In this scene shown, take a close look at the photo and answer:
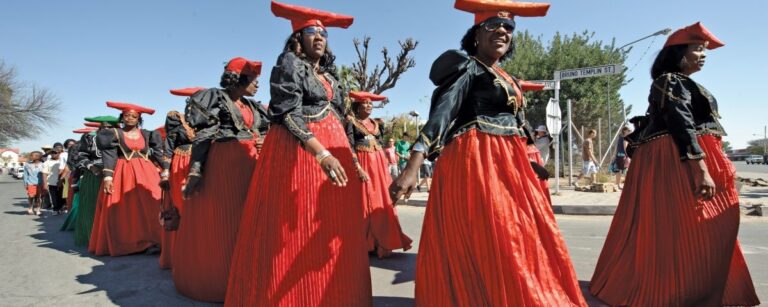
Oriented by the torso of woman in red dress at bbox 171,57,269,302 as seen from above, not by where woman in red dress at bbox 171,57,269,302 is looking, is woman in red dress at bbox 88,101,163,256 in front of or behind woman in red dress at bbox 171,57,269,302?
behind

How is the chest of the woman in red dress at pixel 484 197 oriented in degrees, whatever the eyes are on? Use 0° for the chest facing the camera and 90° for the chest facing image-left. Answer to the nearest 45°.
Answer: approximately 315°

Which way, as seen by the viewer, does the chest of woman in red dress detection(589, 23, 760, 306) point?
to the viewer's right

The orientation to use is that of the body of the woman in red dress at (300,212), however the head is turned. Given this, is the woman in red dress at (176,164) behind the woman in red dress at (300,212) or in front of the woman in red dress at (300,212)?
behind

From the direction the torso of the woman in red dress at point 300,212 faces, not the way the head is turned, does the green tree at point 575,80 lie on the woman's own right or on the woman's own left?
on the woman's own left

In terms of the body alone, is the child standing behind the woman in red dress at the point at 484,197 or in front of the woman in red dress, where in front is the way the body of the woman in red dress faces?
behind

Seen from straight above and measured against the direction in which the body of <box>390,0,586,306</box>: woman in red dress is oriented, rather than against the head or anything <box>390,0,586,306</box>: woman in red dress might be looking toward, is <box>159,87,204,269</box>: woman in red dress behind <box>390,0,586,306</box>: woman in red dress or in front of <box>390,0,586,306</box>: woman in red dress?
behind
